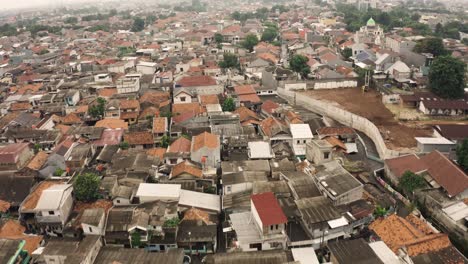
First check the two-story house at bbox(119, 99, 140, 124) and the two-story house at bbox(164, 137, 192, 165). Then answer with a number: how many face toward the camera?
2

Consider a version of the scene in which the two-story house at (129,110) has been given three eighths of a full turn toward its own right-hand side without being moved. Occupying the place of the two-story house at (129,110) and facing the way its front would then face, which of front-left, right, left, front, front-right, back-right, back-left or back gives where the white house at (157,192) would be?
back-left

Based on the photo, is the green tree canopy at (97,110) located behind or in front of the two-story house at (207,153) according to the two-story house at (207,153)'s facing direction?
behind

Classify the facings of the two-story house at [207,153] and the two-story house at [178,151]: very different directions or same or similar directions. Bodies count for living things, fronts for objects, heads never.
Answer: same or similar directions

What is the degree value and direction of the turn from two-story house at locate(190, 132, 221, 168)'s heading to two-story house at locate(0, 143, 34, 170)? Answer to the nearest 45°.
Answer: approximately 90° to its right

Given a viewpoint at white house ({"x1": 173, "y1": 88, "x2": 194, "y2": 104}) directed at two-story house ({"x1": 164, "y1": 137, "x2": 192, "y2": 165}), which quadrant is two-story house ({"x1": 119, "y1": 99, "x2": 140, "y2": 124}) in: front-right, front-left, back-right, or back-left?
front-right

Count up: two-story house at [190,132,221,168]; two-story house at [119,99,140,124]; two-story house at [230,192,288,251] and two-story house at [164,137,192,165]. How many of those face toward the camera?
4

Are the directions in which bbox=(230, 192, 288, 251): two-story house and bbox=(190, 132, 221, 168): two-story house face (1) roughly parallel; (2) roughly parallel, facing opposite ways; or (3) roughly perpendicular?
roughly parallel

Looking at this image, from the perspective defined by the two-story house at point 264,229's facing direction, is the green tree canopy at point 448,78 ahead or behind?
behind

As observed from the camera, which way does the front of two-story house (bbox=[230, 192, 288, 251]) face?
facing the viewer

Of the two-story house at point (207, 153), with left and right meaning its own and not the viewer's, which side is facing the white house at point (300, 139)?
left

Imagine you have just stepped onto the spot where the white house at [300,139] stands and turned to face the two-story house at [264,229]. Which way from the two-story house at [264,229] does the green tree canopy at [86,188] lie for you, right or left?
right

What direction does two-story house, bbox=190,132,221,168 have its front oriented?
toward the camera

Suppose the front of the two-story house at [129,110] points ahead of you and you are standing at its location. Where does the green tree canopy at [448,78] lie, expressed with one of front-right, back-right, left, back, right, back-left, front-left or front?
left

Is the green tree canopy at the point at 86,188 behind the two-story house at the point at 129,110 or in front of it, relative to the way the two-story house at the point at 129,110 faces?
in front

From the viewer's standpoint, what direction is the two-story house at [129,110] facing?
toward the camera
